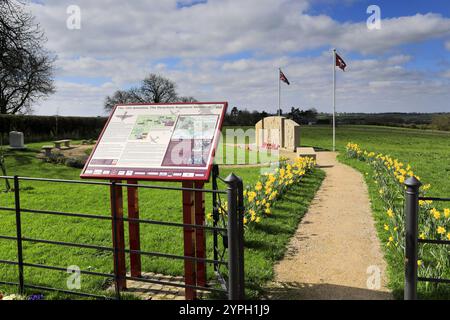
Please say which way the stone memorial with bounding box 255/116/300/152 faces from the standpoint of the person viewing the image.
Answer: facing the viewer and to the left of the viewer

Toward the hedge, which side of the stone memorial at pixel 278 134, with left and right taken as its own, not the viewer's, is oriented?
right

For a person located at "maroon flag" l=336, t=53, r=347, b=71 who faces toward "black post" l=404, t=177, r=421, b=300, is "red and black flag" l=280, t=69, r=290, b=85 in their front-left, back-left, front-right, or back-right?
back-right

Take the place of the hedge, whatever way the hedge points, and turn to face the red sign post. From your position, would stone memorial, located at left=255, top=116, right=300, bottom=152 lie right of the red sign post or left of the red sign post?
left

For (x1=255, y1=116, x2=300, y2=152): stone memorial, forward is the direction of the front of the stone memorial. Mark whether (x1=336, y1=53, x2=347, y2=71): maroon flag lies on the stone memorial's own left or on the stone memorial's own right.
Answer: on the stone memorial's own left

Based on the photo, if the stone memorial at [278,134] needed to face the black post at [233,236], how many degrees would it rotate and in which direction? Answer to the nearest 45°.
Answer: approximately 45° to its left

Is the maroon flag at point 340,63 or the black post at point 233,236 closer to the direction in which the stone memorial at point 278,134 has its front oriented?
the black post

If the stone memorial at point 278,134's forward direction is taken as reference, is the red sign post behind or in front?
in front

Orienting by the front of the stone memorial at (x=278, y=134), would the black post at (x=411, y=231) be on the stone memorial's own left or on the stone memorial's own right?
on the stone memorial's own left

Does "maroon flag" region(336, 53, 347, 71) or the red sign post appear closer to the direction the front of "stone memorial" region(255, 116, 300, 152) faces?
the red sign post
